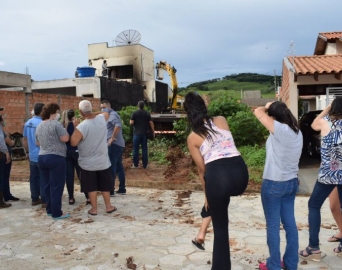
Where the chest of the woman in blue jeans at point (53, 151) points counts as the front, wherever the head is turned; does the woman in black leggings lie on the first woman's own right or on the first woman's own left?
on the first woman's own right

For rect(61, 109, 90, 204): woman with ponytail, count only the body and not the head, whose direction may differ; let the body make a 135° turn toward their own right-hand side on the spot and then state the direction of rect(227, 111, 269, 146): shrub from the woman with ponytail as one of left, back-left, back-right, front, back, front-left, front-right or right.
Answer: back-left

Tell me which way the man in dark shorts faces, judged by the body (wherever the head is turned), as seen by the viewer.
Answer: away from the camera

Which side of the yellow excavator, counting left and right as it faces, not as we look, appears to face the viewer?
left

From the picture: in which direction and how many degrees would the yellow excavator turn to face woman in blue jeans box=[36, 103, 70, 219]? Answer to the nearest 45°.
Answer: approximately 90° to its left

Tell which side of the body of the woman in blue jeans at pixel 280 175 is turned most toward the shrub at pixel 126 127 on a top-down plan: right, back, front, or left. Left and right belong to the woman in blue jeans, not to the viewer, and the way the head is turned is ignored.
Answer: front

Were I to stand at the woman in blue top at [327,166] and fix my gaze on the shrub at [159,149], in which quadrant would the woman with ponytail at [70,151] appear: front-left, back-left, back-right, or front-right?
front-left

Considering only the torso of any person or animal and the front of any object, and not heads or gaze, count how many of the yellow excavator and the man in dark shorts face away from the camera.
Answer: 1

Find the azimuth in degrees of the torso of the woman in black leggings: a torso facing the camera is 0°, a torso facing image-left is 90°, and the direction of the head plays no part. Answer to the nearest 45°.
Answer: approximately 135°

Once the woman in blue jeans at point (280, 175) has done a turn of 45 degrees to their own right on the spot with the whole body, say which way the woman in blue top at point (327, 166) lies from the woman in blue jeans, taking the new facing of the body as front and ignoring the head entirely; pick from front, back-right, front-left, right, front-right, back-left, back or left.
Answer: front-right

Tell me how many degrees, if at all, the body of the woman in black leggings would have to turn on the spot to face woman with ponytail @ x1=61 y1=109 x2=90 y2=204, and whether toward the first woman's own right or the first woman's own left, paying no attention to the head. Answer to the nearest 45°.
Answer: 0° — they already face them

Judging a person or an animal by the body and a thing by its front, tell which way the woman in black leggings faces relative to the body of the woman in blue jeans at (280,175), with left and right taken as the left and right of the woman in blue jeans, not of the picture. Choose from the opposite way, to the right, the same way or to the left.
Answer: the same way

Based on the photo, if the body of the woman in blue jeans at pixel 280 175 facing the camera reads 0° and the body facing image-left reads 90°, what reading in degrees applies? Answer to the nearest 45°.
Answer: approximately 135°

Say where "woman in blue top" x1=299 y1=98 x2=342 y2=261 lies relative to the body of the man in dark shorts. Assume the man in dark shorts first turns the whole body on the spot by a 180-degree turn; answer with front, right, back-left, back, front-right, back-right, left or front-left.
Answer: front-left

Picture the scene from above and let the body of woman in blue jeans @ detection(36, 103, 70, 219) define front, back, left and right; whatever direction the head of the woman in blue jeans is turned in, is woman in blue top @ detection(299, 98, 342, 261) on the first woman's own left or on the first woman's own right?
on the first woman's own right

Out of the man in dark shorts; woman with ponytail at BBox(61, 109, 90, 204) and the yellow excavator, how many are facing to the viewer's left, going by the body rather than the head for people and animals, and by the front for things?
1

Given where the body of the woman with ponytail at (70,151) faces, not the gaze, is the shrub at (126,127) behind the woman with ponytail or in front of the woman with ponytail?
in front

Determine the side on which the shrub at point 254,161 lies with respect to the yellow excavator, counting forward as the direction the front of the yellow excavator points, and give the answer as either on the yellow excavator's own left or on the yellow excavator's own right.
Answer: on the yellow excavator's own left
